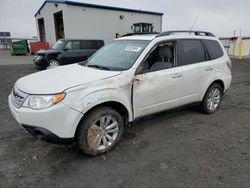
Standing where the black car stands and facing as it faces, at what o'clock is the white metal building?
The white metal building is roughly at 5 o'clock from the black car.

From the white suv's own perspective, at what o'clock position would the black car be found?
The black car is roughly at 4 o'clock from the white suv.

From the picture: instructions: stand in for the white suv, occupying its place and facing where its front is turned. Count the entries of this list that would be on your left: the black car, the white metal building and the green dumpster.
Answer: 0

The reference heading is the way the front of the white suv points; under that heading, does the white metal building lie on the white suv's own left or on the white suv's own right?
on the white suv's own right

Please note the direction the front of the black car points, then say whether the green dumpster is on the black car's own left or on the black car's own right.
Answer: on the black car's own right

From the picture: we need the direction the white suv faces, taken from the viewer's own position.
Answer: facing the viewer and to the left of the viewer

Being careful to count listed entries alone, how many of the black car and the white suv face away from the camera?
0

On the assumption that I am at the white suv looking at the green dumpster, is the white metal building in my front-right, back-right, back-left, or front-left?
front-right

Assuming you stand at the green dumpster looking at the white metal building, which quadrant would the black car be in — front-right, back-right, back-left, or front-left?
front-right

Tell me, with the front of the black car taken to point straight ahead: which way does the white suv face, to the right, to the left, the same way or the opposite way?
the same way

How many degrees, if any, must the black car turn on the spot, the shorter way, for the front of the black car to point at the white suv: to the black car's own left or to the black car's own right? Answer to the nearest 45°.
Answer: approximately 45° to the black car's own left
